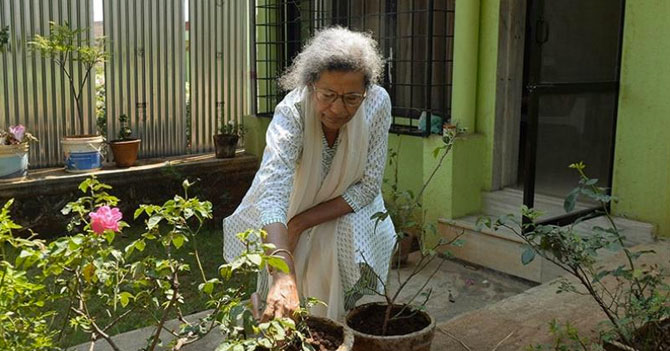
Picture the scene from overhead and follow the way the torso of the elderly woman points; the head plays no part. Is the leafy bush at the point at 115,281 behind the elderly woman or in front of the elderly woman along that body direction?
in front

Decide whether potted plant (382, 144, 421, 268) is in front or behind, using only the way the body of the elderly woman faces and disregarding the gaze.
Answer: behind

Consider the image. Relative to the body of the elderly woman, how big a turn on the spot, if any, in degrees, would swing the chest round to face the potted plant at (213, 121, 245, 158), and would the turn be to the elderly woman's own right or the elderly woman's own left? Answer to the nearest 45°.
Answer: approximately 180°

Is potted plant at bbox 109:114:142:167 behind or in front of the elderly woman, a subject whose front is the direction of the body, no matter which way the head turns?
behind

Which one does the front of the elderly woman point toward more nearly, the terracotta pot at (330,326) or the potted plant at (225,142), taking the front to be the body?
the terracotta pot

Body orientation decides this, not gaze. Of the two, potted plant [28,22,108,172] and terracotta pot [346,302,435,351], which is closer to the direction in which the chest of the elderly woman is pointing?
the terracotta pot

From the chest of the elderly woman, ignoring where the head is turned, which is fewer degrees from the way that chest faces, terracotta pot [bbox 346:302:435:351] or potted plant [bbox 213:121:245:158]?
the terracotta pot

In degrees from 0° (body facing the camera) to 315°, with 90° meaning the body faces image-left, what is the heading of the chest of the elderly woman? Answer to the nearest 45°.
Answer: approximately 0°

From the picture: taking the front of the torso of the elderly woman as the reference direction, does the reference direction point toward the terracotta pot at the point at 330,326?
yes
